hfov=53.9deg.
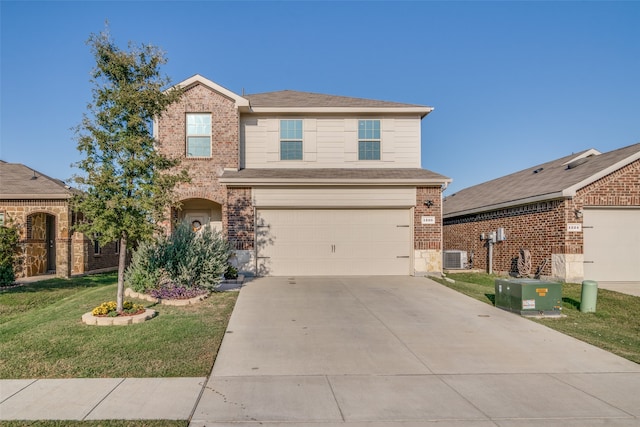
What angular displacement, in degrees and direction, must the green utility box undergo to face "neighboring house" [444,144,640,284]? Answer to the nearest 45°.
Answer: approximately 135° to its left

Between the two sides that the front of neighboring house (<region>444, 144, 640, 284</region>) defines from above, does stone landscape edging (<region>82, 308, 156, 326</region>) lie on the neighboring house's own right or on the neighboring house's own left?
on the neighboring house's own right

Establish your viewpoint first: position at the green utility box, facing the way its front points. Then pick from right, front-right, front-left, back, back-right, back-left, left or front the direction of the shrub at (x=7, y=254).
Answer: back-right

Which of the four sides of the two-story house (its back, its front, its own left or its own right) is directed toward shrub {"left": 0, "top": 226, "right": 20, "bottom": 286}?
right

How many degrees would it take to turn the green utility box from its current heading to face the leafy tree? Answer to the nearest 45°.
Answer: approximately 90° to its right

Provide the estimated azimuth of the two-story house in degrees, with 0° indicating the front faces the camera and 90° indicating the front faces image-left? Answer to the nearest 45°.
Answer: approximately 0°

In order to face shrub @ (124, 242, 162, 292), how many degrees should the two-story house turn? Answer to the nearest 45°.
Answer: approximately 45° to its right
